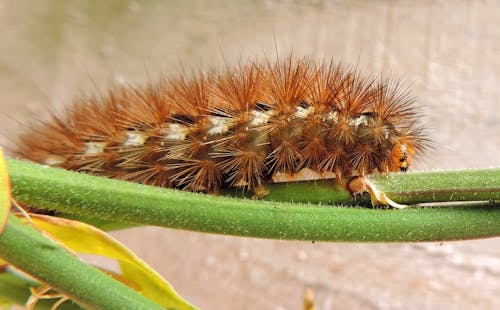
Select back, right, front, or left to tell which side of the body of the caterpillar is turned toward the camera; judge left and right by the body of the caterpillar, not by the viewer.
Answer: right
